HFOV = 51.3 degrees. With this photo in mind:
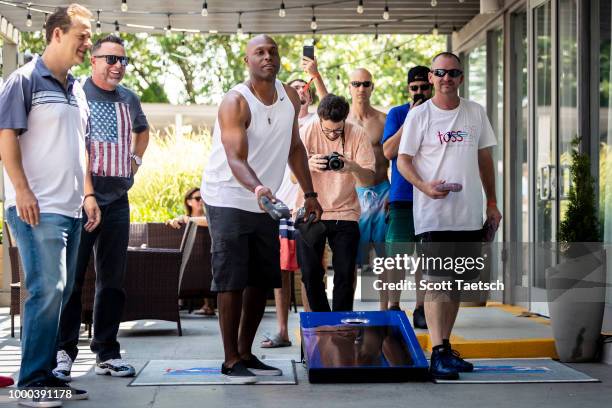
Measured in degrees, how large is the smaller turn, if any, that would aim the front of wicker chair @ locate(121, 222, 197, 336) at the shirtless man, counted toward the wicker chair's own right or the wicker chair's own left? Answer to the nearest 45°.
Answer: approximately 135° to the wicker chair's own left

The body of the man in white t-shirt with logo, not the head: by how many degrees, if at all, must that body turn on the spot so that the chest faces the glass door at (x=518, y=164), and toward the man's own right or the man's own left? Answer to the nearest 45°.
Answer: approximately 180°

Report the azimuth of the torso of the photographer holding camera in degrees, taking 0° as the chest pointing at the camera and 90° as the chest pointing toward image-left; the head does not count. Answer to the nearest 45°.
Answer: approximately 0°

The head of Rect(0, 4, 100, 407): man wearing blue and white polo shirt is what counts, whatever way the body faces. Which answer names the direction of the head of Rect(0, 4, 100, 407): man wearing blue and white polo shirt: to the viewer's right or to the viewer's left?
to the viewer's right

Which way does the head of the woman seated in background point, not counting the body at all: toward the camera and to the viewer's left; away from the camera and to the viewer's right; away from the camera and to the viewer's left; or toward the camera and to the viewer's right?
toward the camera and to the viewer's right

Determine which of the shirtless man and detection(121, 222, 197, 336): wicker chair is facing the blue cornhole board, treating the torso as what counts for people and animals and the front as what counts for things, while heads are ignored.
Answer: the shirtless man

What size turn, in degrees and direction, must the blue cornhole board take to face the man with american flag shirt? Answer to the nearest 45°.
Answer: approximately 90° to its right

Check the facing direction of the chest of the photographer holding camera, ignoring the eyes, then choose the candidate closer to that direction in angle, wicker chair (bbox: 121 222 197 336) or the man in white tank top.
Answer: the man in white tank top

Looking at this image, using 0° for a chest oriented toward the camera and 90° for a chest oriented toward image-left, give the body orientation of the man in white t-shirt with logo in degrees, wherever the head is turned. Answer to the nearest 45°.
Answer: approximately 0°

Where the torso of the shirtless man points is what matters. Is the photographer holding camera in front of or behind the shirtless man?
in front
